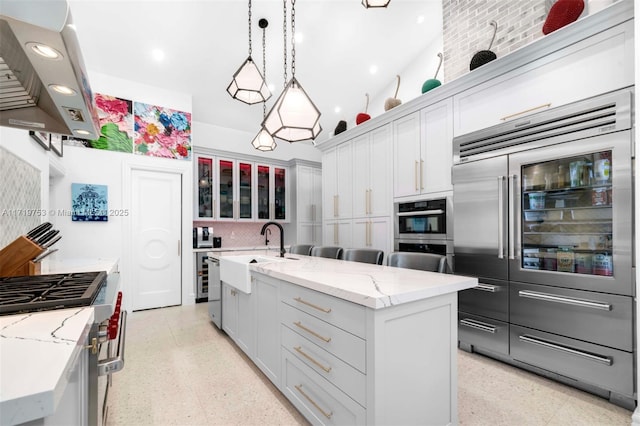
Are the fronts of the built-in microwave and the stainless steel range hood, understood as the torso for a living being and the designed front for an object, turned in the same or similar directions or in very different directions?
very different directions

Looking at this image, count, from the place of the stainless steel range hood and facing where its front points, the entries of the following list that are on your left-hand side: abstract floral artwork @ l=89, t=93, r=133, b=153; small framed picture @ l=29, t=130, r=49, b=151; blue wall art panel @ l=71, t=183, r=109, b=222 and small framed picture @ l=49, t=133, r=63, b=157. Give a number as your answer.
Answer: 4

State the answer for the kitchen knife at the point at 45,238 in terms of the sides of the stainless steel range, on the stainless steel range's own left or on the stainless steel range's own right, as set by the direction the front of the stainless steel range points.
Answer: on the stainless steel range's own left

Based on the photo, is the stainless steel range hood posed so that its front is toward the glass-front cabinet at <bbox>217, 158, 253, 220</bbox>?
no

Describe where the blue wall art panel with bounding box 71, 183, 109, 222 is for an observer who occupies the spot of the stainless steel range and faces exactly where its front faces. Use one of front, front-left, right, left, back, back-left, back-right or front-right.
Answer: left

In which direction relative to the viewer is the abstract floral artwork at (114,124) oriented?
toward the camera

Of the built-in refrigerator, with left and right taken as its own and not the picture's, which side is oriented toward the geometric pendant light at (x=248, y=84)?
front

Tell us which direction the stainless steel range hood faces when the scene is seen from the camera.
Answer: facing to the right of the viewer

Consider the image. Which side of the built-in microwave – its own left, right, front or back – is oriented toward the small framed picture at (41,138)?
front

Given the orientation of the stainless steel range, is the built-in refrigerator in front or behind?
in front

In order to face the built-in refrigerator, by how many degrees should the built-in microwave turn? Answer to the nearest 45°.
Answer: approximately 90° to its left

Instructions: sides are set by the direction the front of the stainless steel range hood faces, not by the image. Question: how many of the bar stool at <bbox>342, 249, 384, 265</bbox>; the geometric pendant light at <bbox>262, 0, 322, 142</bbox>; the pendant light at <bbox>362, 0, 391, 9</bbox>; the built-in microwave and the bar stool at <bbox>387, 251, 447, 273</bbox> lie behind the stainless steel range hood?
0

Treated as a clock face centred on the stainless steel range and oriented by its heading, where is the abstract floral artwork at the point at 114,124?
The abstract floral artwork is roughly at 9 o'clock from the stainless steel range.

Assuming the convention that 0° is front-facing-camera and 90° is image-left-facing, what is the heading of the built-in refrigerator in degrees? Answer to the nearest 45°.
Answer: approximately 45°

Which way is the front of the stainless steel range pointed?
to the viewer's right

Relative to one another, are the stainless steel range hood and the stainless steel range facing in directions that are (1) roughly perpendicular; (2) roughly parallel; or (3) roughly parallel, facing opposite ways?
roughly parallel

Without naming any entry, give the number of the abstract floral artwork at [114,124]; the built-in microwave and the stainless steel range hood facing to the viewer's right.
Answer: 1

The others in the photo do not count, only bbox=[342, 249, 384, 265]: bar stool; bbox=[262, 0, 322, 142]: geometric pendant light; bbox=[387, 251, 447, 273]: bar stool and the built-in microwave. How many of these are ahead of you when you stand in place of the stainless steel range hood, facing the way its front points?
4

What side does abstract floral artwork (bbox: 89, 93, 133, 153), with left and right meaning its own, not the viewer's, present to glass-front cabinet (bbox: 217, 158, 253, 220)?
left
